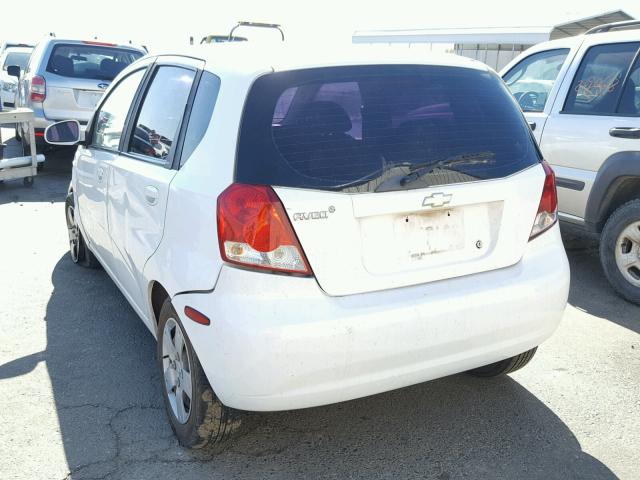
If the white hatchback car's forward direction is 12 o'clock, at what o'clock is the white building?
The white building is roughly at 2 o'clock from the white hatchback car.

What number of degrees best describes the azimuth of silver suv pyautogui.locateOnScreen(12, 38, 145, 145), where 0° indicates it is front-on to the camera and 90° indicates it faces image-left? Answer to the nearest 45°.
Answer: approximately 180°

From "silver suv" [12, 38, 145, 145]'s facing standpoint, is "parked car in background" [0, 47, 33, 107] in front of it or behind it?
in front

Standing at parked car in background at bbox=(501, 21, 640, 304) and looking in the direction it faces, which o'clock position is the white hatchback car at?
The white hatchback car is roughly at 8 o'clock from the parked car in background.

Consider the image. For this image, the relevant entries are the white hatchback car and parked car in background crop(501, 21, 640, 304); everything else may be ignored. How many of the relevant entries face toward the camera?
0

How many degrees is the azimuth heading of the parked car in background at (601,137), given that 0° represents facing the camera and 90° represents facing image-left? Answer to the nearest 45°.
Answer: approximately 135°

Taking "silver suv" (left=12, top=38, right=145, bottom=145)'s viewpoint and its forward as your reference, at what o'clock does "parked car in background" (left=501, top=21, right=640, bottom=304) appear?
The parked car in background is roughly at 5 o'clock from the silver suv.

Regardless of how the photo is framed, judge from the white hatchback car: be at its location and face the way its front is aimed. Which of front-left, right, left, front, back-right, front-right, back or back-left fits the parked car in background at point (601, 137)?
right

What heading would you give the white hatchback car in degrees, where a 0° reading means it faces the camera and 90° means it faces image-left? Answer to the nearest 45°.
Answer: approximately 135°

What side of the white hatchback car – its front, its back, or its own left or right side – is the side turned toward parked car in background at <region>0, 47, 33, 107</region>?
front
